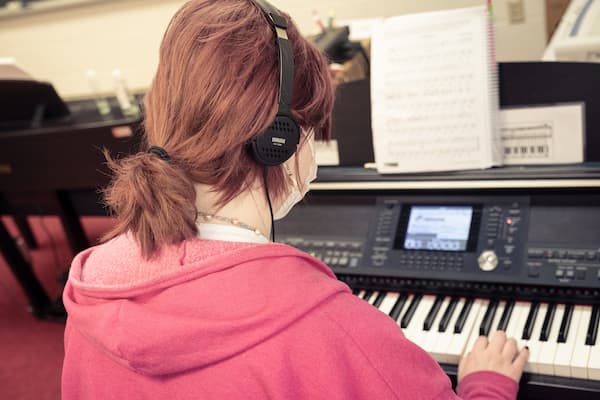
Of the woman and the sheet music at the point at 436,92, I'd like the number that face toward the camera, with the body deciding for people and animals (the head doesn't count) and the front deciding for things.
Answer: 1

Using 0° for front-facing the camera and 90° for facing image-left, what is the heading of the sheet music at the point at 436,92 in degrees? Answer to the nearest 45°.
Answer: approximately 0°

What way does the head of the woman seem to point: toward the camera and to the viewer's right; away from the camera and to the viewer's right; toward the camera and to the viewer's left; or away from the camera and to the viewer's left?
away from the camera and to the viewer's right

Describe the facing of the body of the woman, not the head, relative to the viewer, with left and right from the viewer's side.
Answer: facing away from the viewer and to the right of the viewer

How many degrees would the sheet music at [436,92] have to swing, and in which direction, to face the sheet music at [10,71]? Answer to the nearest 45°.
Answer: approximately 135° to its right

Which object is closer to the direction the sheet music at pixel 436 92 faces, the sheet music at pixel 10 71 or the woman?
the woman

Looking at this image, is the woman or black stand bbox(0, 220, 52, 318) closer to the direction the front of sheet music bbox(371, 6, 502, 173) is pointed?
the woman

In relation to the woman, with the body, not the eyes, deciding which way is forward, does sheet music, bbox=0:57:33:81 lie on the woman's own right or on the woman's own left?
on the woman's own left

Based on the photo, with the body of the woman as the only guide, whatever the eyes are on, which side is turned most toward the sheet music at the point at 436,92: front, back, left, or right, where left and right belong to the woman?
front
